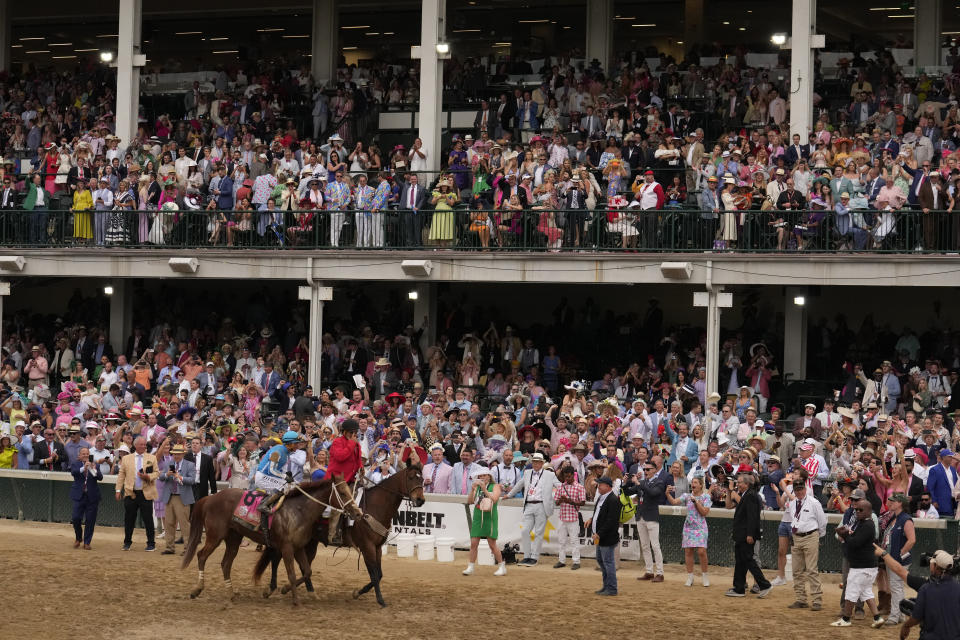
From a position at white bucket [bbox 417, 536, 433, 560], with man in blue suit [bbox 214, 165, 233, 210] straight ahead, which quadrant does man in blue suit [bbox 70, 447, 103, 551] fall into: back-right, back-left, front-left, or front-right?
front-left

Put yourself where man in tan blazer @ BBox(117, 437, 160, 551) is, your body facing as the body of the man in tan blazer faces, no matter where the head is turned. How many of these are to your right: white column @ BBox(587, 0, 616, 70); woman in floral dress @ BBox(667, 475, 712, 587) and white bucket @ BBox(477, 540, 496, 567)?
0

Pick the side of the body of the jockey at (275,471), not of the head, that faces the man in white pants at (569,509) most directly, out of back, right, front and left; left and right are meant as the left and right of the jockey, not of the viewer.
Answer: front

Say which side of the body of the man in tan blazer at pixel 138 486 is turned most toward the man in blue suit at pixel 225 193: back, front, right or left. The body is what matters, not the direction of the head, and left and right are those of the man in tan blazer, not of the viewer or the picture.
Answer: back

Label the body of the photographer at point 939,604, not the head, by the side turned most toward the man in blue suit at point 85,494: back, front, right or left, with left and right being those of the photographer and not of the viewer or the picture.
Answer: front

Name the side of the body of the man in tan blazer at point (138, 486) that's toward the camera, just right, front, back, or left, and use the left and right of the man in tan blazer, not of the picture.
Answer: front

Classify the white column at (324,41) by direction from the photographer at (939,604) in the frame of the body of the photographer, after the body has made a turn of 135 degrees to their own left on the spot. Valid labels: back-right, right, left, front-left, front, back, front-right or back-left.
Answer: back-right

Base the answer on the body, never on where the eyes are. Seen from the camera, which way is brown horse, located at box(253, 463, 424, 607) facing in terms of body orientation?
to the viewer's right

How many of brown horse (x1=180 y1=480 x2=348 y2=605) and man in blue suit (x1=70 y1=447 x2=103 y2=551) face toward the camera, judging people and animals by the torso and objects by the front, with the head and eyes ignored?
1

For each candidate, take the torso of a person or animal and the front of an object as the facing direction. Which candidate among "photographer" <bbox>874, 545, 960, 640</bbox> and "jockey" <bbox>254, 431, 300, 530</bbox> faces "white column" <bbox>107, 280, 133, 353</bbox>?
the photographer

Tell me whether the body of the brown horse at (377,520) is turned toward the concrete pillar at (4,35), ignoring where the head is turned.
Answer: no

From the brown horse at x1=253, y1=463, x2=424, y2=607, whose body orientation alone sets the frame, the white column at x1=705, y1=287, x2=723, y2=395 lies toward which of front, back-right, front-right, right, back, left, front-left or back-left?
front-left

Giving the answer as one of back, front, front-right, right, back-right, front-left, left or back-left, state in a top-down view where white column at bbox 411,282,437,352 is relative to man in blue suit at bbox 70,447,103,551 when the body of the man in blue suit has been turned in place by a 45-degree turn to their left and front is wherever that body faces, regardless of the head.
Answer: left

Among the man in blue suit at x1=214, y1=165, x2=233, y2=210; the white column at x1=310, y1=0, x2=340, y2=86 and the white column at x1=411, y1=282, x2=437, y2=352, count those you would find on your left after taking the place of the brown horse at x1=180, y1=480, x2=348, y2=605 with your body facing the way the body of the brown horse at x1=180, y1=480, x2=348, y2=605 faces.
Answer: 3

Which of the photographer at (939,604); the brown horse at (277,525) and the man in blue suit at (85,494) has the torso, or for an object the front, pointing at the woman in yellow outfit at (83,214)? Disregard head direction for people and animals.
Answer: the photographer

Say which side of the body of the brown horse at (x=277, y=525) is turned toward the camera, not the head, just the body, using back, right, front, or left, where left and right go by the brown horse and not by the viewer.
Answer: right

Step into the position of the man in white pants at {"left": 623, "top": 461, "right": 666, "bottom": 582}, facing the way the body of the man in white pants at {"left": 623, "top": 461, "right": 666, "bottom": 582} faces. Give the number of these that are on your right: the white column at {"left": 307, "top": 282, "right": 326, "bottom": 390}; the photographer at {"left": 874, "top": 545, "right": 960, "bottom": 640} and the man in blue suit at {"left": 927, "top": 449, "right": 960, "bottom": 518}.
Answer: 1
